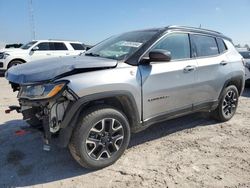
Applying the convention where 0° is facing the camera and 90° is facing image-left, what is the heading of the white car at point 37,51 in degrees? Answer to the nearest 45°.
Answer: approximately 45°

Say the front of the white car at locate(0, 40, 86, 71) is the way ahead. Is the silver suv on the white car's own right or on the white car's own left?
on the white car's own left

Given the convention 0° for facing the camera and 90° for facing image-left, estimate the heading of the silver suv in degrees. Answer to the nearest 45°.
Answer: approximately 45°

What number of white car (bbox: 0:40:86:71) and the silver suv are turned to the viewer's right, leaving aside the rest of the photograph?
0

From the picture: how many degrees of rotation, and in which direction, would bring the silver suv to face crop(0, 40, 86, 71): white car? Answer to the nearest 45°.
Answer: approximately 135° to its right
